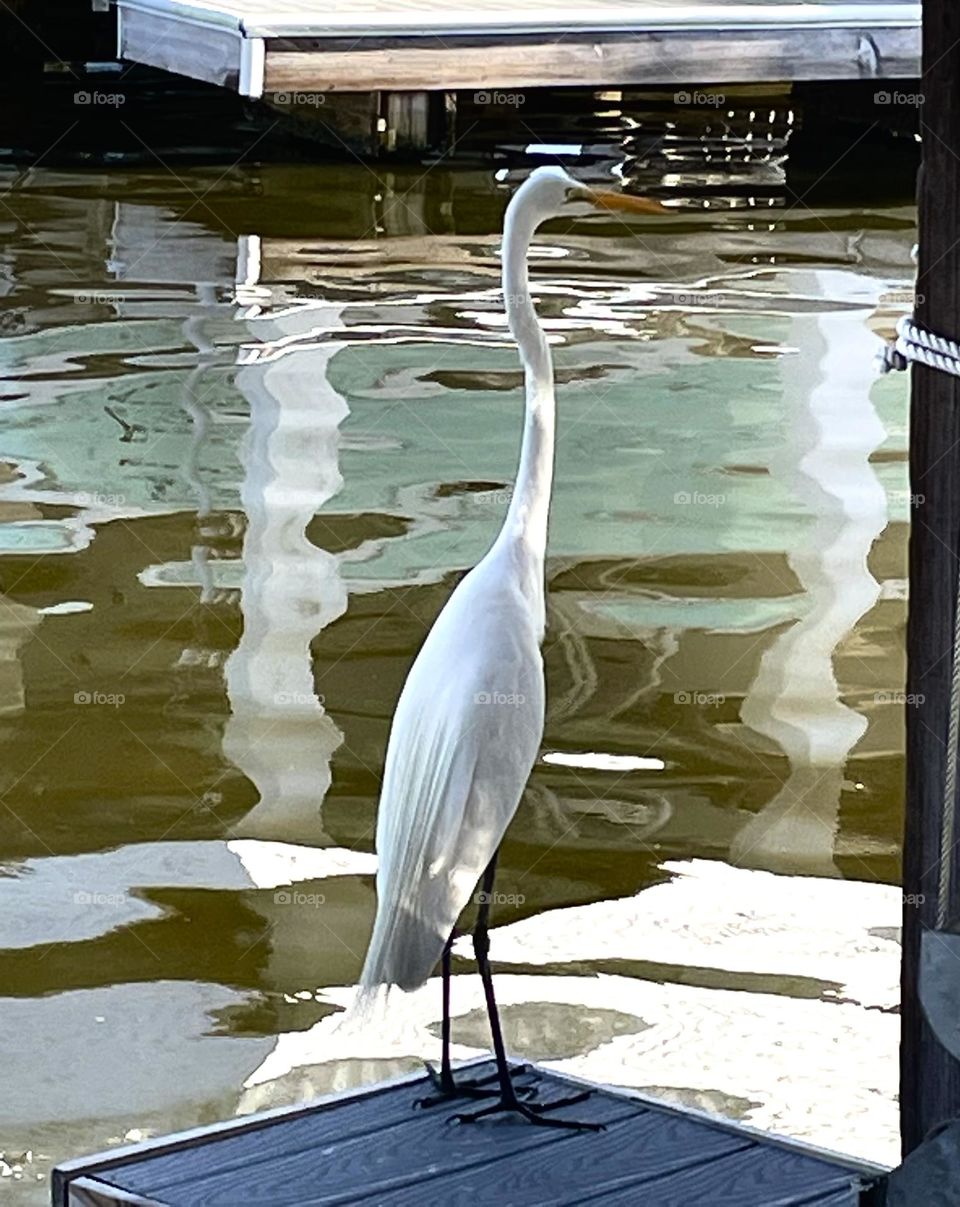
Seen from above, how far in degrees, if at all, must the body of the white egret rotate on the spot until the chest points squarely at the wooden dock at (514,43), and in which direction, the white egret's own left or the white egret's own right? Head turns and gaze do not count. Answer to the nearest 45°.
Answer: approximately 90° to the white egret's own left

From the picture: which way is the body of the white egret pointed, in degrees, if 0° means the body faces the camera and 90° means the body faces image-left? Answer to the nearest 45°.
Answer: approximately 270°

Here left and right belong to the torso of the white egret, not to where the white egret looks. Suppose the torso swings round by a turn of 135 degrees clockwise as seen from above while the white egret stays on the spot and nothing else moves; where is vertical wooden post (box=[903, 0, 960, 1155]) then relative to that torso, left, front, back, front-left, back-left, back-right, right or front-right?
left

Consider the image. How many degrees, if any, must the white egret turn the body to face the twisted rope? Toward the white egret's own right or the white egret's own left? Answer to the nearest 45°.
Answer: approximately 45° to the white egret's own right
